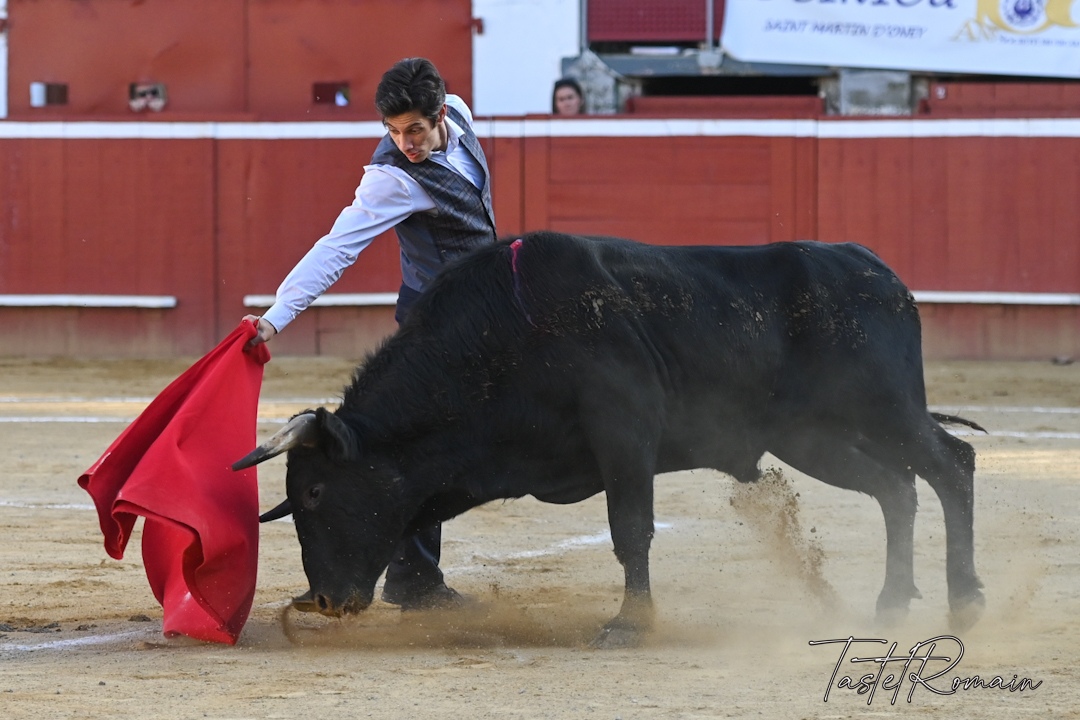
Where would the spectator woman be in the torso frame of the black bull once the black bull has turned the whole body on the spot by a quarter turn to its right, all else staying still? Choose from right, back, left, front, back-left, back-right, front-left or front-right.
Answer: front

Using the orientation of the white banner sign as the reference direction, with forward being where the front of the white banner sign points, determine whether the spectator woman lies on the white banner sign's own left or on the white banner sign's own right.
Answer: on the white banner sign's own right

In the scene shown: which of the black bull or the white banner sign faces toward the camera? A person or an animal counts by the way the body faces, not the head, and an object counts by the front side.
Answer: the white banner sign

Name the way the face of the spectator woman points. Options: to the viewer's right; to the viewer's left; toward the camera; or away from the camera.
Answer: toward the camera

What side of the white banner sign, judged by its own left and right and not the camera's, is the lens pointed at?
front

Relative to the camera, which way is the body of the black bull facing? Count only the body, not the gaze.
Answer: to the viewer's left

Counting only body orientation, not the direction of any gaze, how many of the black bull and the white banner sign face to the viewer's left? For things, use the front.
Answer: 1

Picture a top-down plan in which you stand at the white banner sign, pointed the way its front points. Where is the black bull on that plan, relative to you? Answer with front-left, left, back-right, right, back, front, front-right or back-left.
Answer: front

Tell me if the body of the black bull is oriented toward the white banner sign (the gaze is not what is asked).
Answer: no

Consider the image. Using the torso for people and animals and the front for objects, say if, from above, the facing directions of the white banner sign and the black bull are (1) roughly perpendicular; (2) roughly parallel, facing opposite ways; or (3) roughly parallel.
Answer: roughly perpendicular
